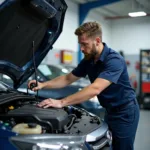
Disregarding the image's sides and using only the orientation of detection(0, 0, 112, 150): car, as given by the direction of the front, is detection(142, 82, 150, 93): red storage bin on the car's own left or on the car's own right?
on the car's own left

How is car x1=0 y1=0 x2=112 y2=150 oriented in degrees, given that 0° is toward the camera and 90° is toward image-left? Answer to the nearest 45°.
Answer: approximately 315°

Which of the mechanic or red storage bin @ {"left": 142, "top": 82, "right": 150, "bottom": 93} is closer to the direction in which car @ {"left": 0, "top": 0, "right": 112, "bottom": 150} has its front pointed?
the mechanic
